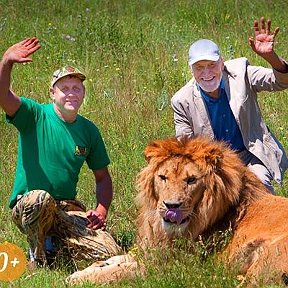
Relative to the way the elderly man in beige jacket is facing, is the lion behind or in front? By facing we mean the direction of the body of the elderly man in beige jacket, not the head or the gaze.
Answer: in front

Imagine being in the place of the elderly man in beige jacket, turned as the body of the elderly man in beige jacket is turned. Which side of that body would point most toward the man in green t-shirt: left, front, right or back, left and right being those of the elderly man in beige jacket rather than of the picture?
right

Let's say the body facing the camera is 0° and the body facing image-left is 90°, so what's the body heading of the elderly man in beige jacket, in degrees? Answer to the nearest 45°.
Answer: approximately 0°

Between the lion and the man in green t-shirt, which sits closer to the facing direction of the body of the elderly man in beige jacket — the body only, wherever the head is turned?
the lion
